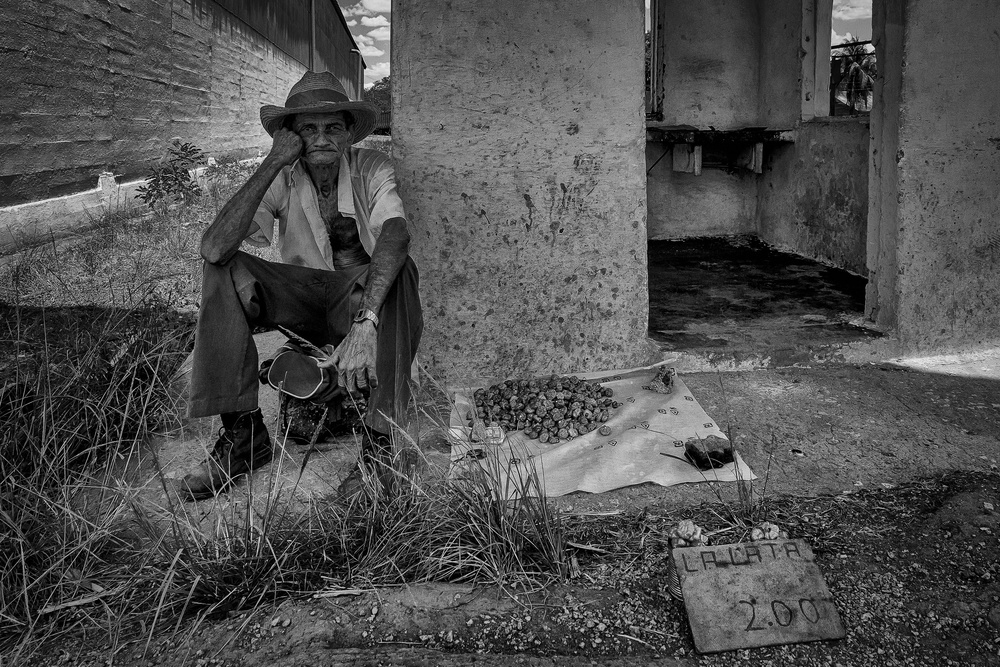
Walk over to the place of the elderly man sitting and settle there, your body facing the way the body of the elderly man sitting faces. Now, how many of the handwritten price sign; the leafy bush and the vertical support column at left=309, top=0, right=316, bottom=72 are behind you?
2

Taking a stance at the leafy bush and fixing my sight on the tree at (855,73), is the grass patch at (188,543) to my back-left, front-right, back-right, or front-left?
back-right

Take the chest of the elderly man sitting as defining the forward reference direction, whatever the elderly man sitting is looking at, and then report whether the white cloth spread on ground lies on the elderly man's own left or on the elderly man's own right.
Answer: on the elderly man's own left

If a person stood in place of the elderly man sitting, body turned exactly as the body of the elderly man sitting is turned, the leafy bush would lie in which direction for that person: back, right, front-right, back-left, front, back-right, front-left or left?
back

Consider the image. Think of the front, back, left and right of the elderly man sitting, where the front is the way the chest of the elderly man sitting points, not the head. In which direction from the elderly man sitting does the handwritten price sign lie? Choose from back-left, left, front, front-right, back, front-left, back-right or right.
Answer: front-left

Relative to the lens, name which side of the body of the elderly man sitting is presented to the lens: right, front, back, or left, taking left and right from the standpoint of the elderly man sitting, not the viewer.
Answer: front

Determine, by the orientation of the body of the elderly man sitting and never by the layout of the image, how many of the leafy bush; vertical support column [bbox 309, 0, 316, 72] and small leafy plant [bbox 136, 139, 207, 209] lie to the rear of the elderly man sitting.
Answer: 3
